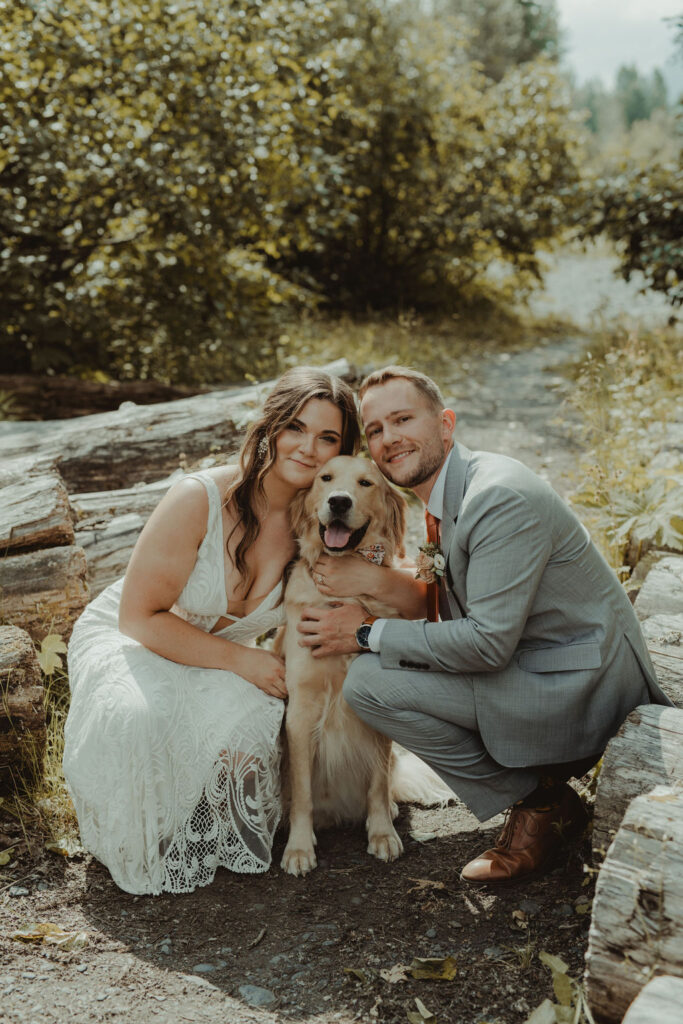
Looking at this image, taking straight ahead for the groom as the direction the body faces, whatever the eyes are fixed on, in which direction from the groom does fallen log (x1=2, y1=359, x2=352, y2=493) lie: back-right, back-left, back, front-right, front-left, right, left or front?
front-right

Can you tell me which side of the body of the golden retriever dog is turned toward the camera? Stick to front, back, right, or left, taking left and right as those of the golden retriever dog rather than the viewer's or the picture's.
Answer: front

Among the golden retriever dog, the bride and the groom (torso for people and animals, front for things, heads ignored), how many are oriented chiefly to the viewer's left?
1

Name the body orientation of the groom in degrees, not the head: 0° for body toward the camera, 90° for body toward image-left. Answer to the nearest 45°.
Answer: approximately 90°

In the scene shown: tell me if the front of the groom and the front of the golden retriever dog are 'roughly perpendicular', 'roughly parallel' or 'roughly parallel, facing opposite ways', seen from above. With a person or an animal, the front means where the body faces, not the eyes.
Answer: roughly perpendicular

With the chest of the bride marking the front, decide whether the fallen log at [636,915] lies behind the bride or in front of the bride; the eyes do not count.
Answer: in front

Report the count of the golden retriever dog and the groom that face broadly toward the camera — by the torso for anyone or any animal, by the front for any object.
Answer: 1

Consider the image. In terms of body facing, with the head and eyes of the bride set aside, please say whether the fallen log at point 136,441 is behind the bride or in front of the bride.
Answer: behind

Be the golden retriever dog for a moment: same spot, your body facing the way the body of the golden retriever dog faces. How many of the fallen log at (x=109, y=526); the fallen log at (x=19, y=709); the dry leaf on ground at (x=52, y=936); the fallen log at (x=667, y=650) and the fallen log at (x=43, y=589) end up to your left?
1

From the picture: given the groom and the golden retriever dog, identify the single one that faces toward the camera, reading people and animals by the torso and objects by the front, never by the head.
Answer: the golden retriever dog

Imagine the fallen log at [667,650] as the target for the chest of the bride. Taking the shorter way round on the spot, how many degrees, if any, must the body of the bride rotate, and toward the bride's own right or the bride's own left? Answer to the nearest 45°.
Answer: approximately 45° to the bride's own left

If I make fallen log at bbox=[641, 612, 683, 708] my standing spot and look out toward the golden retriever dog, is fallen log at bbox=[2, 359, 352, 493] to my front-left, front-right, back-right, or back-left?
front-right
